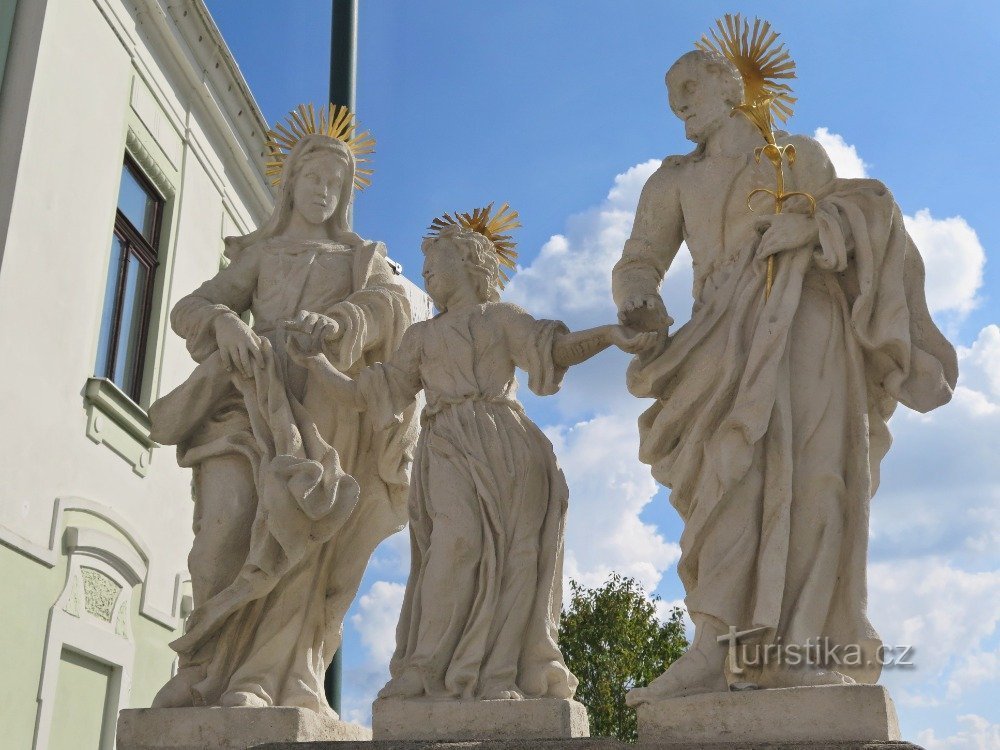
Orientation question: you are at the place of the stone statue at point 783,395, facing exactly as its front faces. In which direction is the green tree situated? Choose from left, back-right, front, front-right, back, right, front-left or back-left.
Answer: back-right

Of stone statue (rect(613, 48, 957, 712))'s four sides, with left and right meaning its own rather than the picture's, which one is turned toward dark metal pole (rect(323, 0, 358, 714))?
right

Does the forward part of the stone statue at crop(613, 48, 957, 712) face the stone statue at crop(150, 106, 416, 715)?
no

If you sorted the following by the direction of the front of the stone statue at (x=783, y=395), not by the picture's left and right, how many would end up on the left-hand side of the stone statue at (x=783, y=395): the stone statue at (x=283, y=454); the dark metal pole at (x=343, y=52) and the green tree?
0

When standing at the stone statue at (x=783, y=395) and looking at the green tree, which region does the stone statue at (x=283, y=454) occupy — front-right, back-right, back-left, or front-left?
front-left

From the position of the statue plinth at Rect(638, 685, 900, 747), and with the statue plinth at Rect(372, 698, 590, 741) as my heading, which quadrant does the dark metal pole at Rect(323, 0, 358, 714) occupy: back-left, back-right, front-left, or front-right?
front-right

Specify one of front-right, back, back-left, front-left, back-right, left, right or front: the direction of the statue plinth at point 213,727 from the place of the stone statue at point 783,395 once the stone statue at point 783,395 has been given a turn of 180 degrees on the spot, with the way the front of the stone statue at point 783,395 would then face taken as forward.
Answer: back-left

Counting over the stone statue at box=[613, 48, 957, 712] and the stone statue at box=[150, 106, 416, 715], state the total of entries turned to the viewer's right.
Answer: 0

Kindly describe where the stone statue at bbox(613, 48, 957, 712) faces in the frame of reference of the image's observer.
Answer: facing the viewer and to the left of the viewer

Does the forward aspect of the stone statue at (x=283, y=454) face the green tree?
no

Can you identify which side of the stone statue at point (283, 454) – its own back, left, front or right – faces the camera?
front
